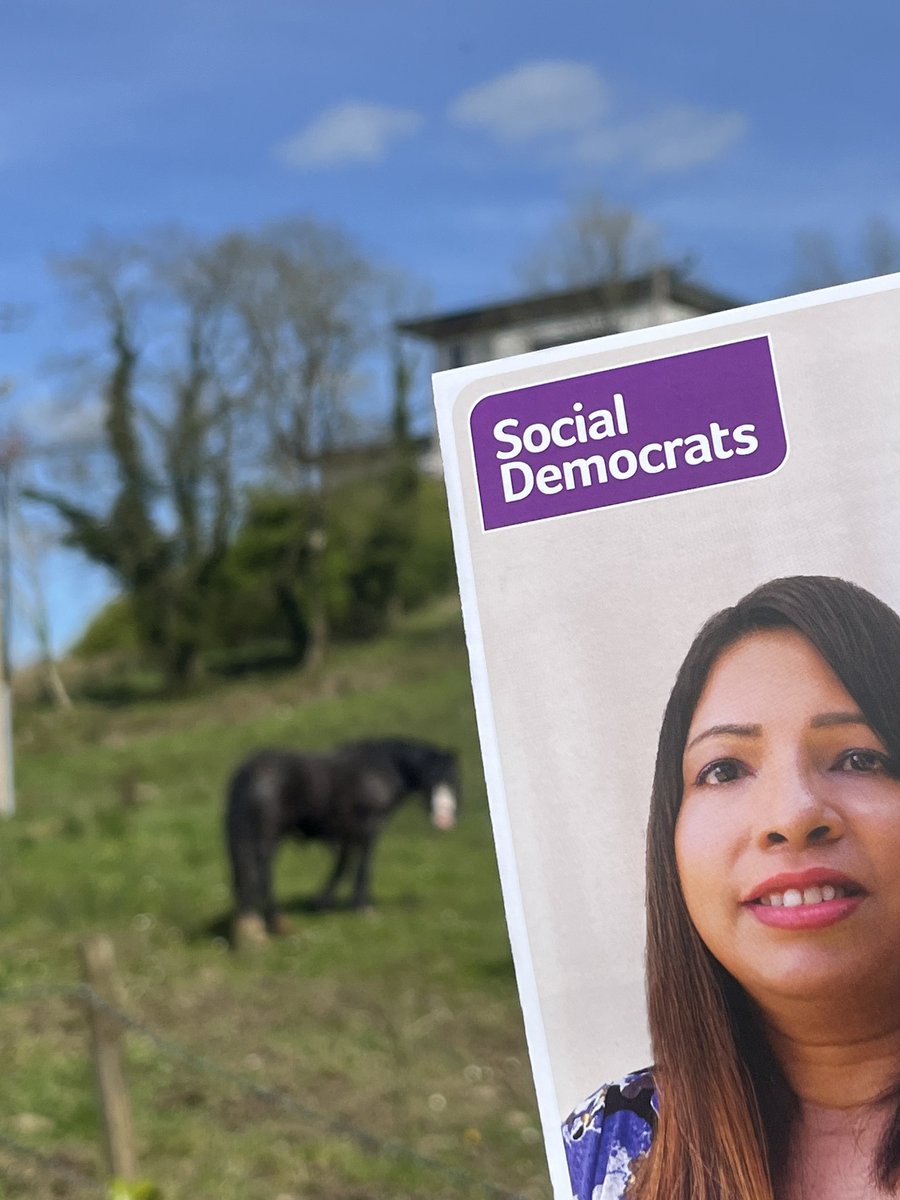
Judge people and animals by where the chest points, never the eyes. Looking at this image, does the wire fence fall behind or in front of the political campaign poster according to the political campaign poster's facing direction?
behind

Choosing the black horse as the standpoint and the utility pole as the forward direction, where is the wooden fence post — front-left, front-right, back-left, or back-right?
back-left

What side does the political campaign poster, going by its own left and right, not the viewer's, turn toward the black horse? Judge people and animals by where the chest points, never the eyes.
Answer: back

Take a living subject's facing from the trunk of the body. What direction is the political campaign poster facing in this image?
toward the camera

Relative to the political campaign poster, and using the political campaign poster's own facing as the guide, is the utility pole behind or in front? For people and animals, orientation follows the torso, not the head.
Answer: behind

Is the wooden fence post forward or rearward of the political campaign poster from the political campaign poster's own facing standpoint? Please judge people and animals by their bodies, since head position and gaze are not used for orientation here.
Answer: rearward
